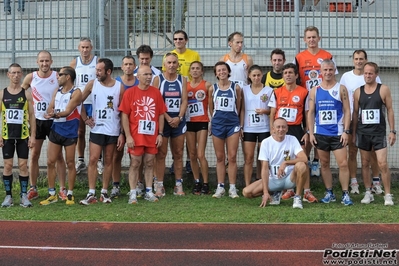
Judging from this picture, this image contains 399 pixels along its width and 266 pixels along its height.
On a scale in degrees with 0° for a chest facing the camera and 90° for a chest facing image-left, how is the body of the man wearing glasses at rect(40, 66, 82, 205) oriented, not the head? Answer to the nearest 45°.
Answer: approximately 45°

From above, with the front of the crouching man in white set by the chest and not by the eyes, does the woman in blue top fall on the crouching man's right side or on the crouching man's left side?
on the crouching man's right side

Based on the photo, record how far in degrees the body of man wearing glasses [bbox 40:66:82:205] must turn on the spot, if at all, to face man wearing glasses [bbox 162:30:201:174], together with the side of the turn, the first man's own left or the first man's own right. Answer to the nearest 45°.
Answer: approximately 135° to the first man's own left

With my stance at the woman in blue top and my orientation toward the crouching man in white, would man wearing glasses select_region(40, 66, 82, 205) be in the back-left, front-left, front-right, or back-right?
back-right

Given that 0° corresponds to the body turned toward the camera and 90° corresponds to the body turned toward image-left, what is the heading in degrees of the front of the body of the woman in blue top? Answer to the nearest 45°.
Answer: approximately 0°

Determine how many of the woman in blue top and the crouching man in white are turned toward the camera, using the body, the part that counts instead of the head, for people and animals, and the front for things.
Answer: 2

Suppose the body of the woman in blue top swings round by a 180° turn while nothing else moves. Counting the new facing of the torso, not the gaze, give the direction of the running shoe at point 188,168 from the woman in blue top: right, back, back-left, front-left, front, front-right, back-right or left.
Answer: front-left

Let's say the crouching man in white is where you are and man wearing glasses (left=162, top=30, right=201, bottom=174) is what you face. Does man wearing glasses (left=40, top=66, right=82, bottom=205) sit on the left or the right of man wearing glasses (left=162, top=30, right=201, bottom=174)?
left

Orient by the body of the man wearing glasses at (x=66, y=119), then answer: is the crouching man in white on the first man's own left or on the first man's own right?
on the first man's own left

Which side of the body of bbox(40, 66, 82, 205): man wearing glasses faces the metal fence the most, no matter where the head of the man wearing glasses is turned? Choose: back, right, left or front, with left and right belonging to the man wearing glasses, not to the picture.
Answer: back

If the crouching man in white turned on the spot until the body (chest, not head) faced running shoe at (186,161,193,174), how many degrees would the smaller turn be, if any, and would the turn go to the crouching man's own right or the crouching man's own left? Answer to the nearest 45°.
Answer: approximately 135° to the crouching man's own right

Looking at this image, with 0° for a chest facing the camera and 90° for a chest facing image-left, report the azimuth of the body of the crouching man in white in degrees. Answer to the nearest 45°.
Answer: approximately 0°
